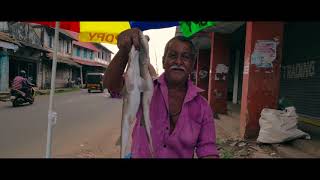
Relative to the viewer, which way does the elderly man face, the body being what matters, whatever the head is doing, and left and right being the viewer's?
facing the viewer

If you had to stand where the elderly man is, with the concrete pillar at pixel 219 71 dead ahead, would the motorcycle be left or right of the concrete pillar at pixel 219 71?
left

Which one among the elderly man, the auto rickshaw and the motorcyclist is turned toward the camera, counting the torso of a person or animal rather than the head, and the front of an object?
the elderly man

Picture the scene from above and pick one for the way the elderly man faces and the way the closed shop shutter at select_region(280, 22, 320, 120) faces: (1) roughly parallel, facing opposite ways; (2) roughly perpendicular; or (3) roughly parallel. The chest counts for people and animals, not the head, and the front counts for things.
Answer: roughly perpendicular

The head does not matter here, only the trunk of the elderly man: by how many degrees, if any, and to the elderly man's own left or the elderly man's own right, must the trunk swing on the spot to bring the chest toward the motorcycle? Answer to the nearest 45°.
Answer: approximately 135° to the elderly man's own right
